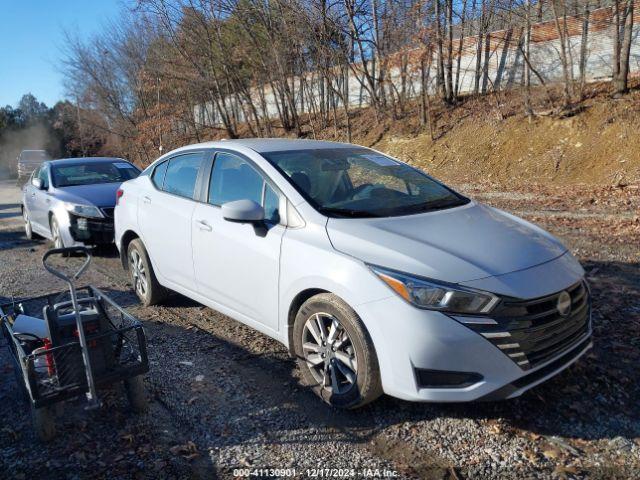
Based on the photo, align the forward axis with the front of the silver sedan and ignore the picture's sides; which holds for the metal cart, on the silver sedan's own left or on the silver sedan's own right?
on the silver sedan's own right

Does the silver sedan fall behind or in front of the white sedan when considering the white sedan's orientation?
behind

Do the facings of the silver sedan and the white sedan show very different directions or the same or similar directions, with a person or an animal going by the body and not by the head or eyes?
same or similar directions

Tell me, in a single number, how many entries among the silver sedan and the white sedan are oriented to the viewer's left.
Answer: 0

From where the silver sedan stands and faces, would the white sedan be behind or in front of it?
in front

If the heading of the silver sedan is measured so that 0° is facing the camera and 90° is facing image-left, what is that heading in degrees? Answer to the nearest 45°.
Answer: approximately 315°

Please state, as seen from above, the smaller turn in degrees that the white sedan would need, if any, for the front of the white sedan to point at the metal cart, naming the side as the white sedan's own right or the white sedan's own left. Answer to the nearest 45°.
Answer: approximately 135° to the white sedan's own right

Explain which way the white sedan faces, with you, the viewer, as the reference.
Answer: facing the viewer and to the right of the viewer
